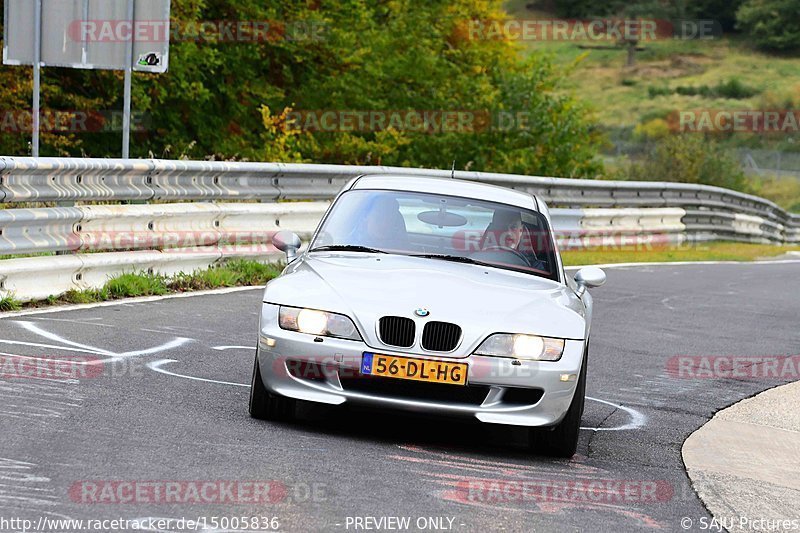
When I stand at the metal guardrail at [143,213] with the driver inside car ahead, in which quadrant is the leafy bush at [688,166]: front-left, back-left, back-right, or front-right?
back-left

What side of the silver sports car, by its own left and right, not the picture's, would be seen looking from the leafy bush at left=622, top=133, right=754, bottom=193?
back

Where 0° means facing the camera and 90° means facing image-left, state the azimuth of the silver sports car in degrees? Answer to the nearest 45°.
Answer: approximately 0°

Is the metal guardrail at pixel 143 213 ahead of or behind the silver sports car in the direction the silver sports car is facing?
behind

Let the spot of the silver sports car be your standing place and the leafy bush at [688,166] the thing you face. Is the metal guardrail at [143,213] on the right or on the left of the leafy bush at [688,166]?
left
